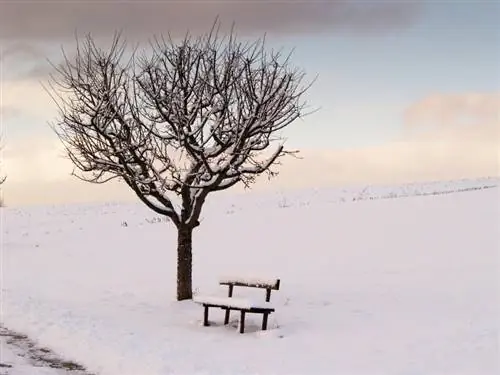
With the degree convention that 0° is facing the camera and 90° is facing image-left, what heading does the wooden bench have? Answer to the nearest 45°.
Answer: approximately 45°
